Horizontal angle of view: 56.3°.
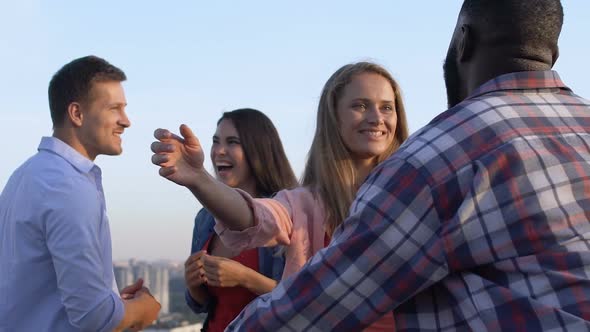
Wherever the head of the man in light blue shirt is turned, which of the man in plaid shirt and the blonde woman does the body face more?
the blonde woman

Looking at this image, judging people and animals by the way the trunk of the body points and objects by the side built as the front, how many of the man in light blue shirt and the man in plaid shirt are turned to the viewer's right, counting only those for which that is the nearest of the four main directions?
1

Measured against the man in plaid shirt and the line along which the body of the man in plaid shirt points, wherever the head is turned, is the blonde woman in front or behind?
in front

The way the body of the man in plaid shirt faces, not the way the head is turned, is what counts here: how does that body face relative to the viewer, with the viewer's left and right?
facing away from the viewer and to the left of the viewer

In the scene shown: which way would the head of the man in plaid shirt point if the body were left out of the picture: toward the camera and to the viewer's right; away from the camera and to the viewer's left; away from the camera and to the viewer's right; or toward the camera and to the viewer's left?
away from the camera and to the viewer's left

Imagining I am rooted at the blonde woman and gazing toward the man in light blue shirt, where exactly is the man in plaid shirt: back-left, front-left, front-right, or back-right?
back-left

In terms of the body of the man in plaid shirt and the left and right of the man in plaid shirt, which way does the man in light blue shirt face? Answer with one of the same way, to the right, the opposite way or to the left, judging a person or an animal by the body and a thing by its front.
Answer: to the right

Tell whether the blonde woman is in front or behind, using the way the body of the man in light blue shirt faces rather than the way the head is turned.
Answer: in front

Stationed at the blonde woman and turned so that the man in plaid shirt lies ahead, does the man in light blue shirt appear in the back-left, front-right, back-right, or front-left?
back-right

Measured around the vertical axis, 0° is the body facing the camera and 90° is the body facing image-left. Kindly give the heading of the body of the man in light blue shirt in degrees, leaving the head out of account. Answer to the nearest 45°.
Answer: approximately 270°
